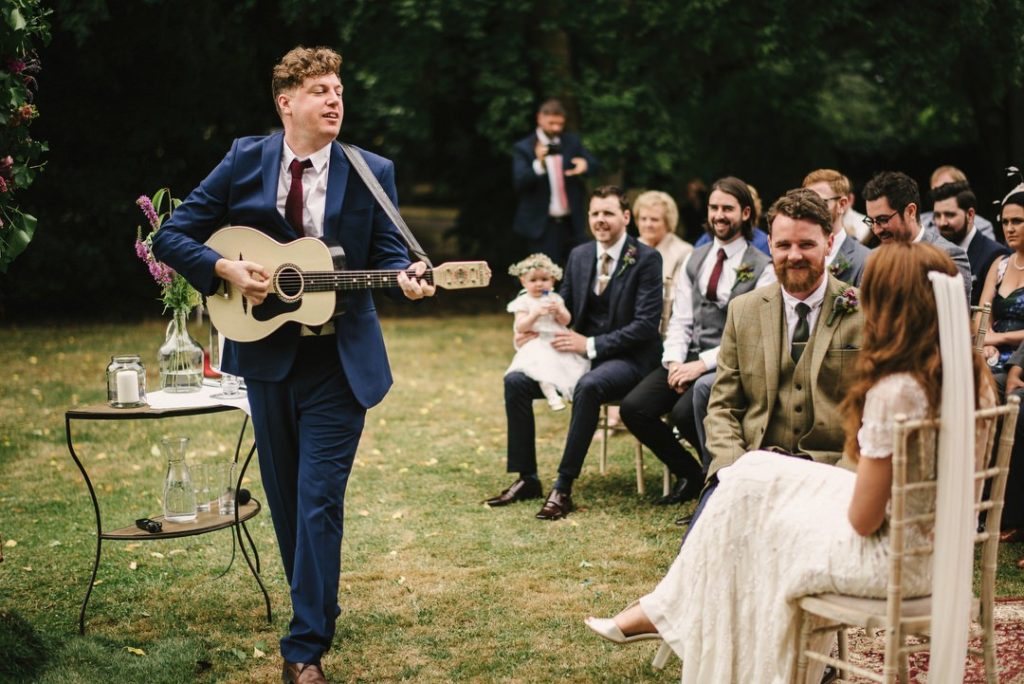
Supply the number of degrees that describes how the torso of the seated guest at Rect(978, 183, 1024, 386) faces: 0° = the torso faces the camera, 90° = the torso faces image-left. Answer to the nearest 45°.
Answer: approximately 45°

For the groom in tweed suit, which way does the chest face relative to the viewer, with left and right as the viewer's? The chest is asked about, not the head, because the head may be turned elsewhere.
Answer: facing the viewer

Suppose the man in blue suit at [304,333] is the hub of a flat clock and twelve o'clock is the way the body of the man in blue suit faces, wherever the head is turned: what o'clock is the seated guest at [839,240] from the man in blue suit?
The seated guest is roughly at 8 o'clock from the man in blue suit.

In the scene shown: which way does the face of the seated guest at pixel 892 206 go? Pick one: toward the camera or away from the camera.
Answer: toward the camera

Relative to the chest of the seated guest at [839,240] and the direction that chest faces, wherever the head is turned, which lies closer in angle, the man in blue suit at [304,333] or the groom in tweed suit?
the man in blue suit

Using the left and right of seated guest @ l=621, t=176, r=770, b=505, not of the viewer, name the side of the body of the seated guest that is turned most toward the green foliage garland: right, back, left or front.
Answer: front

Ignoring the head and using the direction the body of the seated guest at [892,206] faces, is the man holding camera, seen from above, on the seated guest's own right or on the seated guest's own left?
on the seated guest's own right

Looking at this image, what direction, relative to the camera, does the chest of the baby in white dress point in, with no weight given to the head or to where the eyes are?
toward the camera

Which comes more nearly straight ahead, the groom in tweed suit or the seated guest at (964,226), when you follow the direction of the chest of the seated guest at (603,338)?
the groom in tweed suit

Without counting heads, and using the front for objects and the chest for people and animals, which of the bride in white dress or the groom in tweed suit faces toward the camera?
the groom in tweed suit

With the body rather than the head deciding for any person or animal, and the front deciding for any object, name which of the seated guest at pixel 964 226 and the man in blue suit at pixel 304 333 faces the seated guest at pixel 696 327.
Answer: the seated guest at pixel 964 226

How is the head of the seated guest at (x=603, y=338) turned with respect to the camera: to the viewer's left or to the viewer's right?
to the viewer's left

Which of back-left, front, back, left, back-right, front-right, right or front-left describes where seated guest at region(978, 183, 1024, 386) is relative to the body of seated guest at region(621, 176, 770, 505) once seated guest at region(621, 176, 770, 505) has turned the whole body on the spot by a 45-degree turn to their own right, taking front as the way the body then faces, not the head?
back

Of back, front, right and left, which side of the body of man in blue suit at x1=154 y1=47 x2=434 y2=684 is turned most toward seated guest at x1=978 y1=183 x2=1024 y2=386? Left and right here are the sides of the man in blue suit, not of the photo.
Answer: left

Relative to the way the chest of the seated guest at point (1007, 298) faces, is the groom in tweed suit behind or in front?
in front

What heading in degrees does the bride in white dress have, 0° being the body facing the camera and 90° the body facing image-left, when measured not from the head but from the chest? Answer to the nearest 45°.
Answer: approximately 90°

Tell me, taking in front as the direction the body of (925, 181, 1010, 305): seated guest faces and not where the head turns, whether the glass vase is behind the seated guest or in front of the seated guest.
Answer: in front

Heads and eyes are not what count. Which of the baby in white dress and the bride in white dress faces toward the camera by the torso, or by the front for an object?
the baby in white dress

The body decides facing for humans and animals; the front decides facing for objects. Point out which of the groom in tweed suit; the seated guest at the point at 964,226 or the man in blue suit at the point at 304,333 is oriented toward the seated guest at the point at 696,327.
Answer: the seated guest at the point at 964,226

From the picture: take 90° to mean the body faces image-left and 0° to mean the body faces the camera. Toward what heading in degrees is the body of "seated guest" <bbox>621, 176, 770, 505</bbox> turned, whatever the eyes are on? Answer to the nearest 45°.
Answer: approximately 45°

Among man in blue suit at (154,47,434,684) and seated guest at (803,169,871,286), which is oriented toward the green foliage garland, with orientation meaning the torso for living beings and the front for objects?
the seated guest
